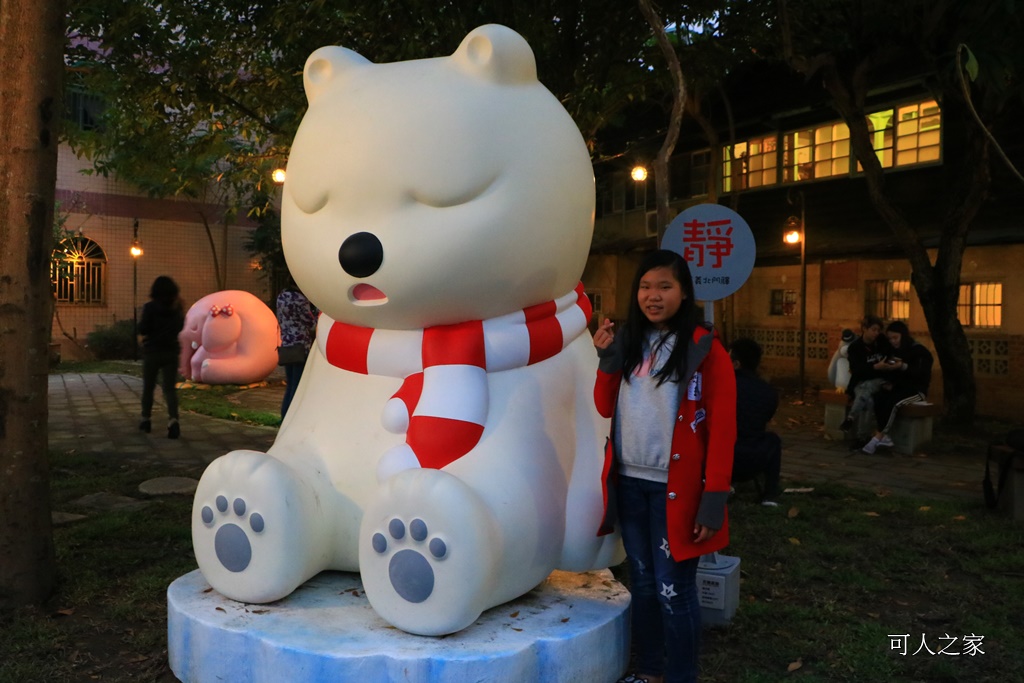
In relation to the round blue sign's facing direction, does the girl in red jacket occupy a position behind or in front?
in front

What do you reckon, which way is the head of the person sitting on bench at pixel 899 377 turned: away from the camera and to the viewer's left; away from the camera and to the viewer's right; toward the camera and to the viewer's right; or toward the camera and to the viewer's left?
toward the camera and to the viewer's left

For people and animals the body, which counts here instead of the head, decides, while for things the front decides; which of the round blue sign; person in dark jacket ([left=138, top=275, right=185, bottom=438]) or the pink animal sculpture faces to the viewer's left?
the pink animal sculpture

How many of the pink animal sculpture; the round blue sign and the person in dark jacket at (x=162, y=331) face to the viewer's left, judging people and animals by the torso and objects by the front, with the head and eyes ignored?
1

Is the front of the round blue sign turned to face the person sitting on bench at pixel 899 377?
no

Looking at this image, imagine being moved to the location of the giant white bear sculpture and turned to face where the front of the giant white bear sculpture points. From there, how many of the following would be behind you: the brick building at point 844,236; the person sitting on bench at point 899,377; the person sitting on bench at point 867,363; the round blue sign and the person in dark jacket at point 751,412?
5

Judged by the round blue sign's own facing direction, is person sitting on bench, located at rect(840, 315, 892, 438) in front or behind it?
behind

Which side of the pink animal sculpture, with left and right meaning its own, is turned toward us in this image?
left

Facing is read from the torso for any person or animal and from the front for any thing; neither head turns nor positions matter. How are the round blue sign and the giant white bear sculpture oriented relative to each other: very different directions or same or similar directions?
same or similar directions

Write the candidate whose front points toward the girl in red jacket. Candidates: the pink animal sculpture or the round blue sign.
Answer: the round blue sign

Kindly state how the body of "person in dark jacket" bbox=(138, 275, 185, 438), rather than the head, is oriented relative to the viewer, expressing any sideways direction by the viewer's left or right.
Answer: facing away from the viewer

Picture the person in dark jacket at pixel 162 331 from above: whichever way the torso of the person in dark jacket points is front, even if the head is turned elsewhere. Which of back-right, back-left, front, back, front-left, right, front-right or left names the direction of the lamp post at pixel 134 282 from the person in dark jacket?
front

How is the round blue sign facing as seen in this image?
toward the camera

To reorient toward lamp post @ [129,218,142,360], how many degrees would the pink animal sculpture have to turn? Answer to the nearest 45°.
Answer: approximately 90° to its right

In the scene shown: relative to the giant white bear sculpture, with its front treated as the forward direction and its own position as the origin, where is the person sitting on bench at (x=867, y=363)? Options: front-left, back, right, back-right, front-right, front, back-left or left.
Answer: back

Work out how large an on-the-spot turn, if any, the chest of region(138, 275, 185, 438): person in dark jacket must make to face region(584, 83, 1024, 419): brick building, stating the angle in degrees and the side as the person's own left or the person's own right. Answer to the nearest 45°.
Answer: approximately 90° to the person's own right

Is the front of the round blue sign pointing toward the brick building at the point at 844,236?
no

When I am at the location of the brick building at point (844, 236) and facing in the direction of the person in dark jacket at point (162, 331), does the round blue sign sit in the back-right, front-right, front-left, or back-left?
front-left

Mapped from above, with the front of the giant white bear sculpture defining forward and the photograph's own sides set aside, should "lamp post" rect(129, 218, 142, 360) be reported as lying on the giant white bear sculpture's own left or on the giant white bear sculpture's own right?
on the giant white bear sculpture's own right

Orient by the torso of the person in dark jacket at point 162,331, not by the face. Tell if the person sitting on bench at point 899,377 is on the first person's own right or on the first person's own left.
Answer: on the first person's own right
